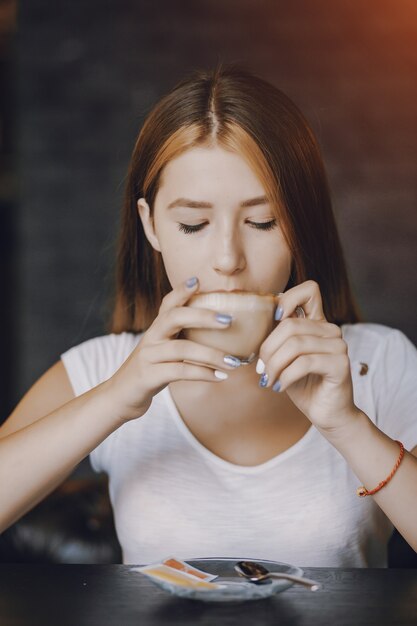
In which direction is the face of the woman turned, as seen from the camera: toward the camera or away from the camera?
toward the camera

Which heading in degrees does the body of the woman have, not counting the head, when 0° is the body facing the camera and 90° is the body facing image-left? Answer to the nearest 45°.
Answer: approximately 0°
